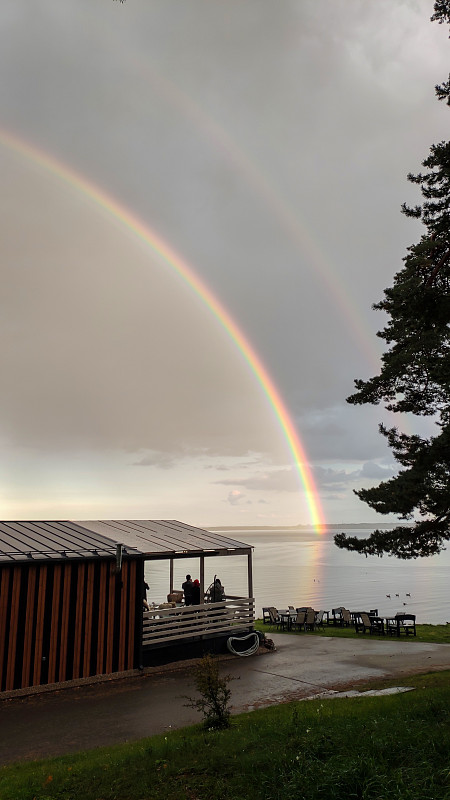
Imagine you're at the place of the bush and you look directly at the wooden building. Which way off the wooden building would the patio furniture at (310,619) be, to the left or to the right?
right

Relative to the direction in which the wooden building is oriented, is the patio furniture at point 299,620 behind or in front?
in front

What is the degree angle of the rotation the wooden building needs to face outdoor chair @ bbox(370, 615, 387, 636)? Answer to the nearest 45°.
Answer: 0° — it already faces it
